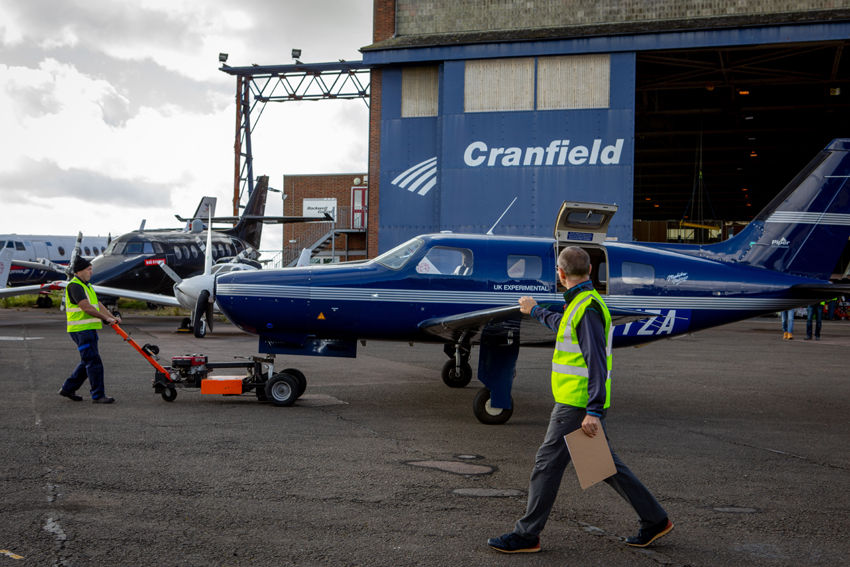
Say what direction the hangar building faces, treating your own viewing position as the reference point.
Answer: facing the viewer

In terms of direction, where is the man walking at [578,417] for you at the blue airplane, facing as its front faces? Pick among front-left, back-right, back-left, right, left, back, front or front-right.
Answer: left

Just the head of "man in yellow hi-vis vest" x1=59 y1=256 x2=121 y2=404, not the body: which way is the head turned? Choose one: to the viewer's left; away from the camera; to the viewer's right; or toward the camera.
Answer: to the viewer's right

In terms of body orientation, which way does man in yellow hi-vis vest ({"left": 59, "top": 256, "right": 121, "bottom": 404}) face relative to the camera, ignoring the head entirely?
to the viewer's right

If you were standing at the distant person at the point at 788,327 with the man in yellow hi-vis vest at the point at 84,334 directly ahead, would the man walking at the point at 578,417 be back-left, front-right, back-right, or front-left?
front-left

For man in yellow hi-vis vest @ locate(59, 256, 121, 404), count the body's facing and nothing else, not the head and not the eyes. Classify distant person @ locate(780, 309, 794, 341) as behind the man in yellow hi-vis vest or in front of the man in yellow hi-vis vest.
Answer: in front

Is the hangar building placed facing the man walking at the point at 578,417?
yes

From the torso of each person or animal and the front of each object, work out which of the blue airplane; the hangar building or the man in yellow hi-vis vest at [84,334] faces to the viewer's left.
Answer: the blue airplane

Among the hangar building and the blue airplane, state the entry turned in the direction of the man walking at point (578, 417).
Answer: the hangar building

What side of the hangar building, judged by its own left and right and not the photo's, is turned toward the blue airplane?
front

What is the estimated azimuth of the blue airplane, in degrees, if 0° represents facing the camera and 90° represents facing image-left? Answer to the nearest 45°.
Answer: approximately 90°

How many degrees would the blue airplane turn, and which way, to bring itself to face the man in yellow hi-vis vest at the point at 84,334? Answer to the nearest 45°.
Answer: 0° — it already faces them

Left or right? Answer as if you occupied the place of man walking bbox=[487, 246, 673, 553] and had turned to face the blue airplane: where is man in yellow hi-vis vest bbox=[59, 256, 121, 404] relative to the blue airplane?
left
